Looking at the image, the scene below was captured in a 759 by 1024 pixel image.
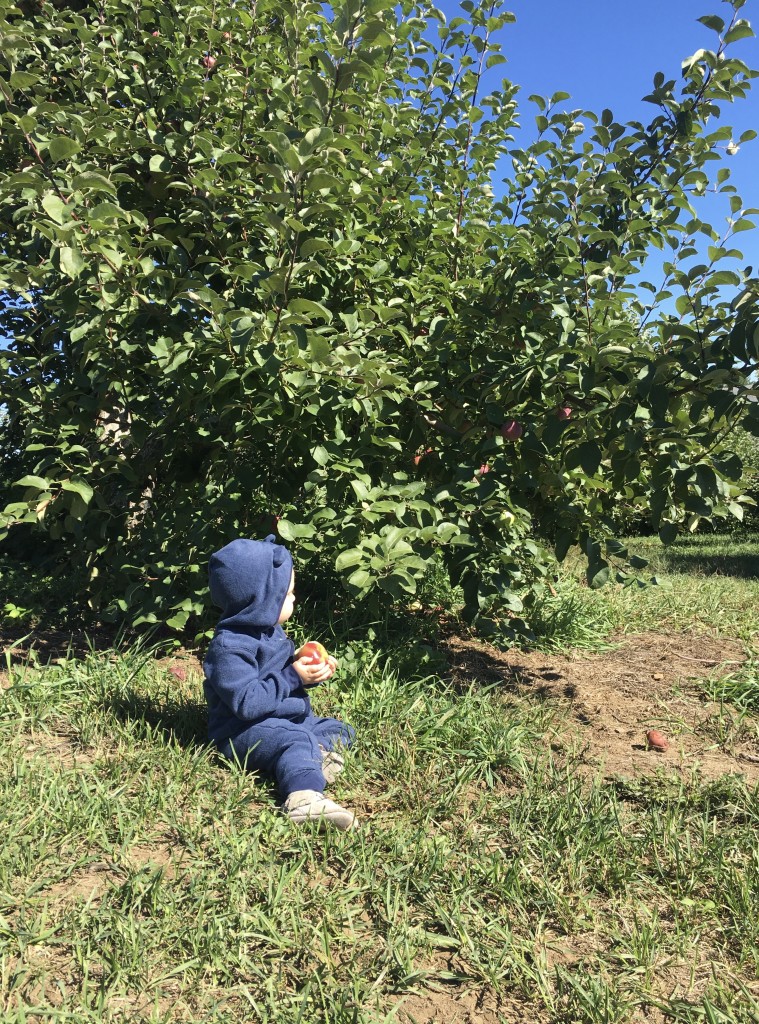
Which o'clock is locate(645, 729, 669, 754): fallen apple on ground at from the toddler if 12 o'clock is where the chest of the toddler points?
The fallen apple on ground is roughly at 12 o'clock from the toddler.

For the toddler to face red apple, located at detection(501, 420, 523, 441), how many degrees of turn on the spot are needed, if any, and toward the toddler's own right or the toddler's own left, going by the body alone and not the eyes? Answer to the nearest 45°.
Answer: approximately 45° to the toddler's own left

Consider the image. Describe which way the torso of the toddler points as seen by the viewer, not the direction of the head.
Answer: to the viewer's right
